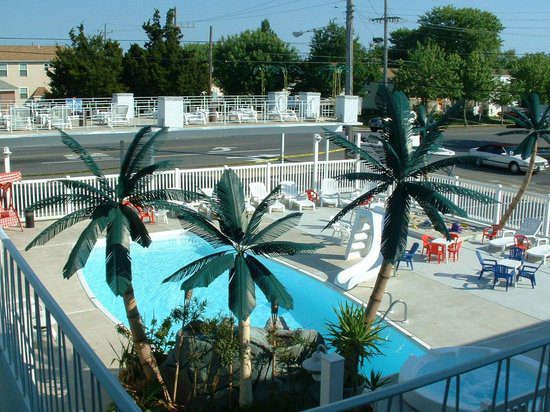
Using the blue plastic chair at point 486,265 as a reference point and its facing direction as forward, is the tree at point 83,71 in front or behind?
behind

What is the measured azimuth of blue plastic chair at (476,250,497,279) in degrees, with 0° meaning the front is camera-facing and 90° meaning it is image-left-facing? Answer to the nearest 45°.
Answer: approximately 270°

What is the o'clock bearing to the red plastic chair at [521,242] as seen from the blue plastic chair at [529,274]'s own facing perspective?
The red plastic chair is roughly at 3 o'clock from the blue plastic chair.

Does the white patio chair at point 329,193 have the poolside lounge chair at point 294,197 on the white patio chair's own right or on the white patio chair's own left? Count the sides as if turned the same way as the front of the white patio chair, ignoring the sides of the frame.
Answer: on the white patio chair's own right

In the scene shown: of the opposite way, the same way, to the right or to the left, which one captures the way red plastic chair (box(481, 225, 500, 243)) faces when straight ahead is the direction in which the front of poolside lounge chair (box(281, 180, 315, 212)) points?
to the right

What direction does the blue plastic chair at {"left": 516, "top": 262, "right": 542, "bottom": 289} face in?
to the viewer's left

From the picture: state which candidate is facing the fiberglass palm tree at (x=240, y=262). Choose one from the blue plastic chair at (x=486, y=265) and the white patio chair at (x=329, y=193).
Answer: the white patio chair

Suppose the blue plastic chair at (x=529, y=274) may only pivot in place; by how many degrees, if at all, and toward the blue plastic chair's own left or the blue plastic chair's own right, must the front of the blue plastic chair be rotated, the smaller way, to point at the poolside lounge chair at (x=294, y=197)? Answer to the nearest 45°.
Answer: approximately 45° to the blue plastic chair's own right

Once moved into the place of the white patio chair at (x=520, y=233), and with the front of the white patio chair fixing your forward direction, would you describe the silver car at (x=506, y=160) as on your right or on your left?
on your right

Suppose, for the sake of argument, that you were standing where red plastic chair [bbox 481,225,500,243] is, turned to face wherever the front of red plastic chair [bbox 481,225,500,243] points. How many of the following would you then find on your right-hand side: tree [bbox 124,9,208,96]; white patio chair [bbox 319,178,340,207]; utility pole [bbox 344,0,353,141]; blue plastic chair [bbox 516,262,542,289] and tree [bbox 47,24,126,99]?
4

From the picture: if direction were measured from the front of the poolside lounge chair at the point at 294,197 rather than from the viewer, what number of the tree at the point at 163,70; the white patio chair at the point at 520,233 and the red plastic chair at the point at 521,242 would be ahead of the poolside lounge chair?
2

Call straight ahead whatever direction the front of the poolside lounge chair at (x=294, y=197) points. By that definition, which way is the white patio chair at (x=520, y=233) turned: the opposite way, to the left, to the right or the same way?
to the right

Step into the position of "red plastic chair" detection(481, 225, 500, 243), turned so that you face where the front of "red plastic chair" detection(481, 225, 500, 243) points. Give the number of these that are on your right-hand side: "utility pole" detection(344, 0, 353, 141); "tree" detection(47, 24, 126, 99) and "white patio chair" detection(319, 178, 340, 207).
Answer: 3
